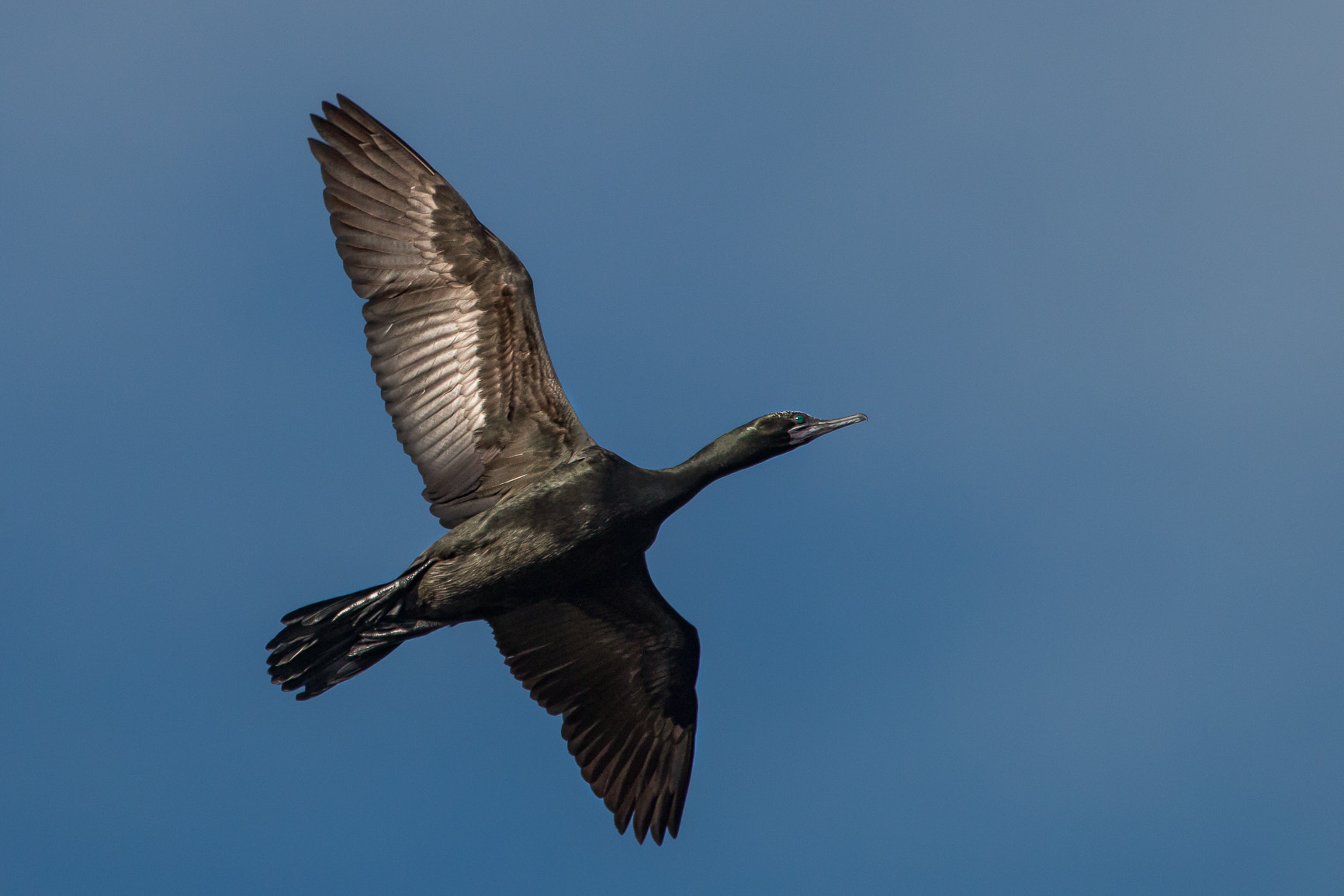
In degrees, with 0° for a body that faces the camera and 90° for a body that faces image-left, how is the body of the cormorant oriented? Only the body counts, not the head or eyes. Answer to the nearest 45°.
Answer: approximately 270°
